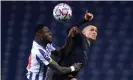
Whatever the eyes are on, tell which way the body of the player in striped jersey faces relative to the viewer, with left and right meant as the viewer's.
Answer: facing to the right of the viewer

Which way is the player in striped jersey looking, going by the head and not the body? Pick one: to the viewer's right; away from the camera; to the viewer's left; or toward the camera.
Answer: to the viewer's right
